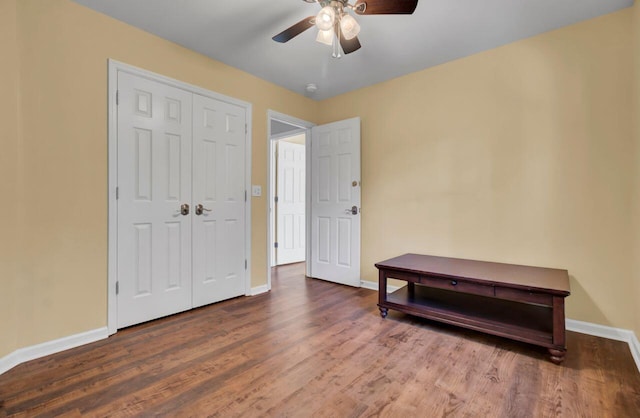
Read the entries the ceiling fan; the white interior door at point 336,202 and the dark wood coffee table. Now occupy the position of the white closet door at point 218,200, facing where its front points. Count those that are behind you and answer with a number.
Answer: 0

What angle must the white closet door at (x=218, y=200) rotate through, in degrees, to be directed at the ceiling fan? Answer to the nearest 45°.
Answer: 0° — it already faces it

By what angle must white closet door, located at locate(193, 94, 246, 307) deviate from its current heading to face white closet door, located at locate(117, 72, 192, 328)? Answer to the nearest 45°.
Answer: approximately 90° to its right

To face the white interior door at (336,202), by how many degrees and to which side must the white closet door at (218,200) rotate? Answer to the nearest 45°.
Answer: approximately 45° to its left

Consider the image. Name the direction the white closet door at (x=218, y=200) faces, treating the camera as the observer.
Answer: facing the viewer and to the right of the viewer

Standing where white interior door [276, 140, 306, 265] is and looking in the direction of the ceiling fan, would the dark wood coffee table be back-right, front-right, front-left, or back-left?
front-left

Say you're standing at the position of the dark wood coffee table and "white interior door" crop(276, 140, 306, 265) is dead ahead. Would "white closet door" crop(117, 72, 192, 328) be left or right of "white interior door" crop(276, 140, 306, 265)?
left

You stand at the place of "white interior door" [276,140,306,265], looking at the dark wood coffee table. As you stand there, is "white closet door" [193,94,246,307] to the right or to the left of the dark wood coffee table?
right

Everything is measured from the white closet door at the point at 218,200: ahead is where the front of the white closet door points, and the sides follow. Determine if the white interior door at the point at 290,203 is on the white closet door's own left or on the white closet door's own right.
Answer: on the white closet door's own left

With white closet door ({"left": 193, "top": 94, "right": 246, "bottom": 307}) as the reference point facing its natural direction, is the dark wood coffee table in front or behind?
in front
